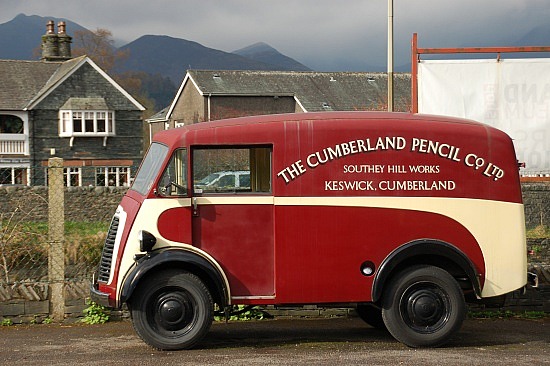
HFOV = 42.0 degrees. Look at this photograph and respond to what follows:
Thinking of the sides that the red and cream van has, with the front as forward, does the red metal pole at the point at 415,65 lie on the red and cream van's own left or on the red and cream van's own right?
on the red and cream van's own right

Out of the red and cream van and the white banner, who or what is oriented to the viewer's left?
the red and cream van

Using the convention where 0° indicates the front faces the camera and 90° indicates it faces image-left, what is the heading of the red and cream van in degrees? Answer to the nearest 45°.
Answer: approximately 90°

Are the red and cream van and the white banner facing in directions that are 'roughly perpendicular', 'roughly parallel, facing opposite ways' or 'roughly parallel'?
roughly perpendicular

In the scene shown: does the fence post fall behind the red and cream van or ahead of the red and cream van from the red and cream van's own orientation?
ahead

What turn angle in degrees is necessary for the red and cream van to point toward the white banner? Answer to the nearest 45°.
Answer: approximately 135° to its right
